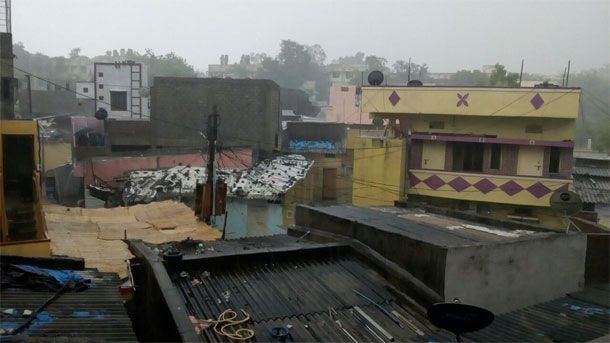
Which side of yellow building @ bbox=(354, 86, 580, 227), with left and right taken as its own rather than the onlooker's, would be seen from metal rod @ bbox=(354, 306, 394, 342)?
front

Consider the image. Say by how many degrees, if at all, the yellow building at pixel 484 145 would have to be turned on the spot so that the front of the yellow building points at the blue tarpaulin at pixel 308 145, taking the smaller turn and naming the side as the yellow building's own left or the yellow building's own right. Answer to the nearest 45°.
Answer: approximately 135° to the yellow building's own right

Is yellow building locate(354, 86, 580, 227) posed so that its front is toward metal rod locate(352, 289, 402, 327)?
yes

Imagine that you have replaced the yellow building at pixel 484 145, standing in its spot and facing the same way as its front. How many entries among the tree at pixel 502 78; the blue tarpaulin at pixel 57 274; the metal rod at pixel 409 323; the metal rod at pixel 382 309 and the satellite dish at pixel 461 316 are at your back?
1

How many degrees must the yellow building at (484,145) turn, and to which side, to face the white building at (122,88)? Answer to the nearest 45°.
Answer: approximately 90° to its right

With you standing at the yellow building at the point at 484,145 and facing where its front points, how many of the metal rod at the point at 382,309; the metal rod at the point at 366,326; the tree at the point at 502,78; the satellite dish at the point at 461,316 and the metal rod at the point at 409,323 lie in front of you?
4

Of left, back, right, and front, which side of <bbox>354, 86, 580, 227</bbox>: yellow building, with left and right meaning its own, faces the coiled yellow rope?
front

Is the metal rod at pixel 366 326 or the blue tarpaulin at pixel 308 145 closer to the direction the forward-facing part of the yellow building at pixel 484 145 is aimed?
the metal rod

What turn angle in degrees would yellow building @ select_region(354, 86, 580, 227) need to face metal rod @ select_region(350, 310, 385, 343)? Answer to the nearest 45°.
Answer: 0° — it already faces it

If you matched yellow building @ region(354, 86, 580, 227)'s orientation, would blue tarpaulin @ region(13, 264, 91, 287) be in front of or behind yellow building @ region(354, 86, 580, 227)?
in front

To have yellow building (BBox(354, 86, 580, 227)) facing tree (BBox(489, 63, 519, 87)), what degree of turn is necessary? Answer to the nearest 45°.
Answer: approximately 180°

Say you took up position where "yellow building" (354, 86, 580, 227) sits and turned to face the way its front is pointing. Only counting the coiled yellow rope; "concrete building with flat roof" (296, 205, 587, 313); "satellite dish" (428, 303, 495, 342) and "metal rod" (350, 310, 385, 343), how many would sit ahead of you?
4

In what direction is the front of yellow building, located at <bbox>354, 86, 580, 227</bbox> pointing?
toward the camera

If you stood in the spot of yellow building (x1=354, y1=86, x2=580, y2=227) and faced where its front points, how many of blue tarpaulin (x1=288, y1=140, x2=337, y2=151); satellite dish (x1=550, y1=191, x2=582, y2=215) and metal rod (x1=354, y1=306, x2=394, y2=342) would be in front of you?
2

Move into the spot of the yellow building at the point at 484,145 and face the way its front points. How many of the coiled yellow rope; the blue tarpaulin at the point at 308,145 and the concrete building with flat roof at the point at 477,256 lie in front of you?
2

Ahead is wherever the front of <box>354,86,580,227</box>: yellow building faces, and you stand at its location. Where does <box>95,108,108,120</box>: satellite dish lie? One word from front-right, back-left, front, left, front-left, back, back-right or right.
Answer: right

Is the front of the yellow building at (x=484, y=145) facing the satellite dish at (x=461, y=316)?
yes

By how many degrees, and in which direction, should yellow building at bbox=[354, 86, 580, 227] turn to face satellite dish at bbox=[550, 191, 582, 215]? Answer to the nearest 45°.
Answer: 0° — it already faces it
